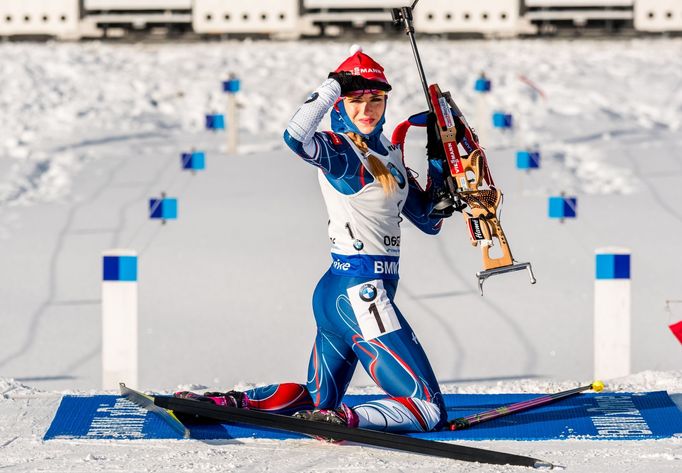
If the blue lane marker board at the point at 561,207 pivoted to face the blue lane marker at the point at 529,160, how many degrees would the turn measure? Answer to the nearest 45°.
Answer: approximately 180°

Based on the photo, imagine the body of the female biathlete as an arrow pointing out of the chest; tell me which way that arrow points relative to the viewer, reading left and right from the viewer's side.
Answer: facing the viewer and to the right of the viewer

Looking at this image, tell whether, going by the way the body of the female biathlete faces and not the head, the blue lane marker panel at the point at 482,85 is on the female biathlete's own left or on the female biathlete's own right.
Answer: on the female biathlete's own left

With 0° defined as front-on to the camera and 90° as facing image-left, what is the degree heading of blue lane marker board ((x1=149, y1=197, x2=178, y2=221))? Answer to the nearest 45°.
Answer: approximately 0°

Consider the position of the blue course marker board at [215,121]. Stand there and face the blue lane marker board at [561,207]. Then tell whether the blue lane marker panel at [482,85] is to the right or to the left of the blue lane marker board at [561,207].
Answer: left

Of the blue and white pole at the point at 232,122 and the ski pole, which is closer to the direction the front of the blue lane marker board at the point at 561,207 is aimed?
the ski pole

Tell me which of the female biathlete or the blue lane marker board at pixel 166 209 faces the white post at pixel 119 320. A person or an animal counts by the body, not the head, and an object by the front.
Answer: the blue lane marker board

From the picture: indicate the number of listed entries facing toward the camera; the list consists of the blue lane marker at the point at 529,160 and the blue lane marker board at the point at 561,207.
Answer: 2

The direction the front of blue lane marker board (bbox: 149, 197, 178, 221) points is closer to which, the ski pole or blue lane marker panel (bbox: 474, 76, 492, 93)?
the ski pole

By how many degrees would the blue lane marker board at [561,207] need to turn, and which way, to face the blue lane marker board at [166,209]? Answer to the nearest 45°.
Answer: approximately 90° to its right

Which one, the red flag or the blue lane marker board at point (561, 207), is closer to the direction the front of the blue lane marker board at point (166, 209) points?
the red flag

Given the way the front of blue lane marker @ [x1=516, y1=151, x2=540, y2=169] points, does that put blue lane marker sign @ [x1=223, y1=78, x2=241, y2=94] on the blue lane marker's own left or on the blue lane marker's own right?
on the blue lane marker's own right
